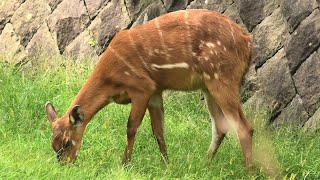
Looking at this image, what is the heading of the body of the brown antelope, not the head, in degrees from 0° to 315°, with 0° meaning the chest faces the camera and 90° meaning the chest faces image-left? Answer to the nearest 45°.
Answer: approximately 90°
